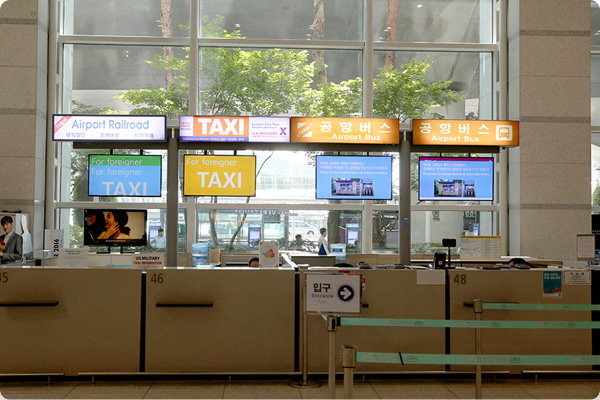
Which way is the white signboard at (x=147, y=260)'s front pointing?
toward the camera

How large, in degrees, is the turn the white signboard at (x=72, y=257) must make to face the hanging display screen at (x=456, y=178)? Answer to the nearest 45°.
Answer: approximately 90° to its left

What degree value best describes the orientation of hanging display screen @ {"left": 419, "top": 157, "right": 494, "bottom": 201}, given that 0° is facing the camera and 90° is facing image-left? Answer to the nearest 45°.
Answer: approximately 0°

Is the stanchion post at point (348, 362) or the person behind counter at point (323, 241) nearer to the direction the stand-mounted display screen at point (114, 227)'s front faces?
the stanchion post

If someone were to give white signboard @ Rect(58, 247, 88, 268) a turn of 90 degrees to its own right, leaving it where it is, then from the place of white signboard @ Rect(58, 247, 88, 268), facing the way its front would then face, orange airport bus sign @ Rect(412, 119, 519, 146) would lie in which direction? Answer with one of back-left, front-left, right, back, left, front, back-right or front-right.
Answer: back

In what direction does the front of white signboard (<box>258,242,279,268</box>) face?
toward the camera

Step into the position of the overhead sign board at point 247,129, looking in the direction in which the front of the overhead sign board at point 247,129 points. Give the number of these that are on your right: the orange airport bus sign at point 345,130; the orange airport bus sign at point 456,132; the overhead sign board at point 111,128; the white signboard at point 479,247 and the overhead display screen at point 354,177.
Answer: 1

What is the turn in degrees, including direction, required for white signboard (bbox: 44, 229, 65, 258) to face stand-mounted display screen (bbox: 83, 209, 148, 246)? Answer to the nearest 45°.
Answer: approximately 45° to its left

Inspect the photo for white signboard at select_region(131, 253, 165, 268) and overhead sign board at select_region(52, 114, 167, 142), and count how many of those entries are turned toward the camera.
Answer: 2

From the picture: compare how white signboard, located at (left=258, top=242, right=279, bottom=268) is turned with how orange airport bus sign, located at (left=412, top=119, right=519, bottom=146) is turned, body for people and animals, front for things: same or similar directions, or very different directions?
same or similar directions

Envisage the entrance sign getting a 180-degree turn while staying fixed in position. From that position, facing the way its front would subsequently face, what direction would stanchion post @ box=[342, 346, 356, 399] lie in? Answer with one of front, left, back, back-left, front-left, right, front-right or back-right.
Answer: back

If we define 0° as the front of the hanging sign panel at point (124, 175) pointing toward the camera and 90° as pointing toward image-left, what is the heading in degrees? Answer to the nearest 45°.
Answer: approximately 0°
